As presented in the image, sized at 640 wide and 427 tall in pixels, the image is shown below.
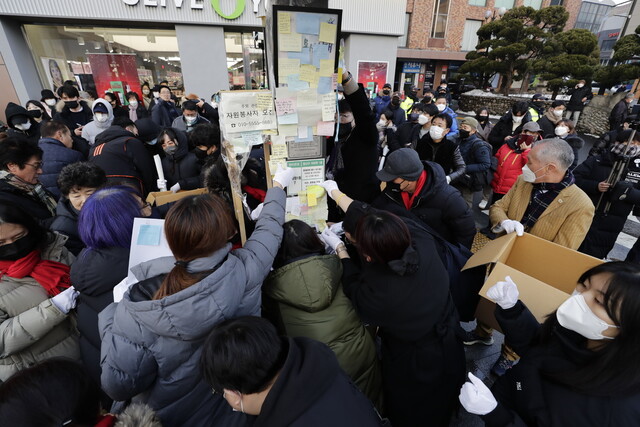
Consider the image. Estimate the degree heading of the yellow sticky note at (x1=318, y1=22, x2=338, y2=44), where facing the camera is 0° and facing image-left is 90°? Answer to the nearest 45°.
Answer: approximately 0°

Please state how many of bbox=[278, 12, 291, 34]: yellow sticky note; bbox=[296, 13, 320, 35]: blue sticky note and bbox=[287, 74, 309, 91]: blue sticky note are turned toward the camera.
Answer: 3

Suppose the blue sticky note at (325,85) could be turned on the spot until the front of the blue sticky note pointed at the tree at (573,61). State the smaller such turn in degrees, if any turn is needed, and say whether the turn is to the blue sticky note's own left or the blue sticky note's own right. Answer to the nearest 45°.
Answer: approximately 135° to the blue sticky note's own left

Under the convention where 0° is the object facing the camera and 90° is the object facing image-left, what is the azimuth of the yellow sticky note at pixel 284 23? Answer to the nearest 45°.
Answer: approximately 0°

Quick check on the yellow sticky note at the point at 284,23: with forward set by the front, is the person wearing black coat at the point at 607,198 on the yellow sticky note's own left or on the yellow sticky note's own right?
on the yellow sticky note's own left

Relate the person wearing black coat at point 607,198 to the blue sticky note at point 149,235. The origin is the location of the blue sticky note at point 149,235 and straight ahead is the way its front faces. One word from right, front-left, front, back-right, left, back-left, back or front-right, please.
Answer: left

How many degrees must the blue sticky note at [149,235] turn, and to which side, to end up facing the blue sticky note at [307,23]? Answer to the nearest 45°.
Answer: approximately 90° to its left

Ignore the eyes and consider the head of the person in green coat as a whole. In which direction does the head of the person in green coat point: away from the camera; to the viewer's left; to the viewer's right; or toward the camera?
away from the camera
